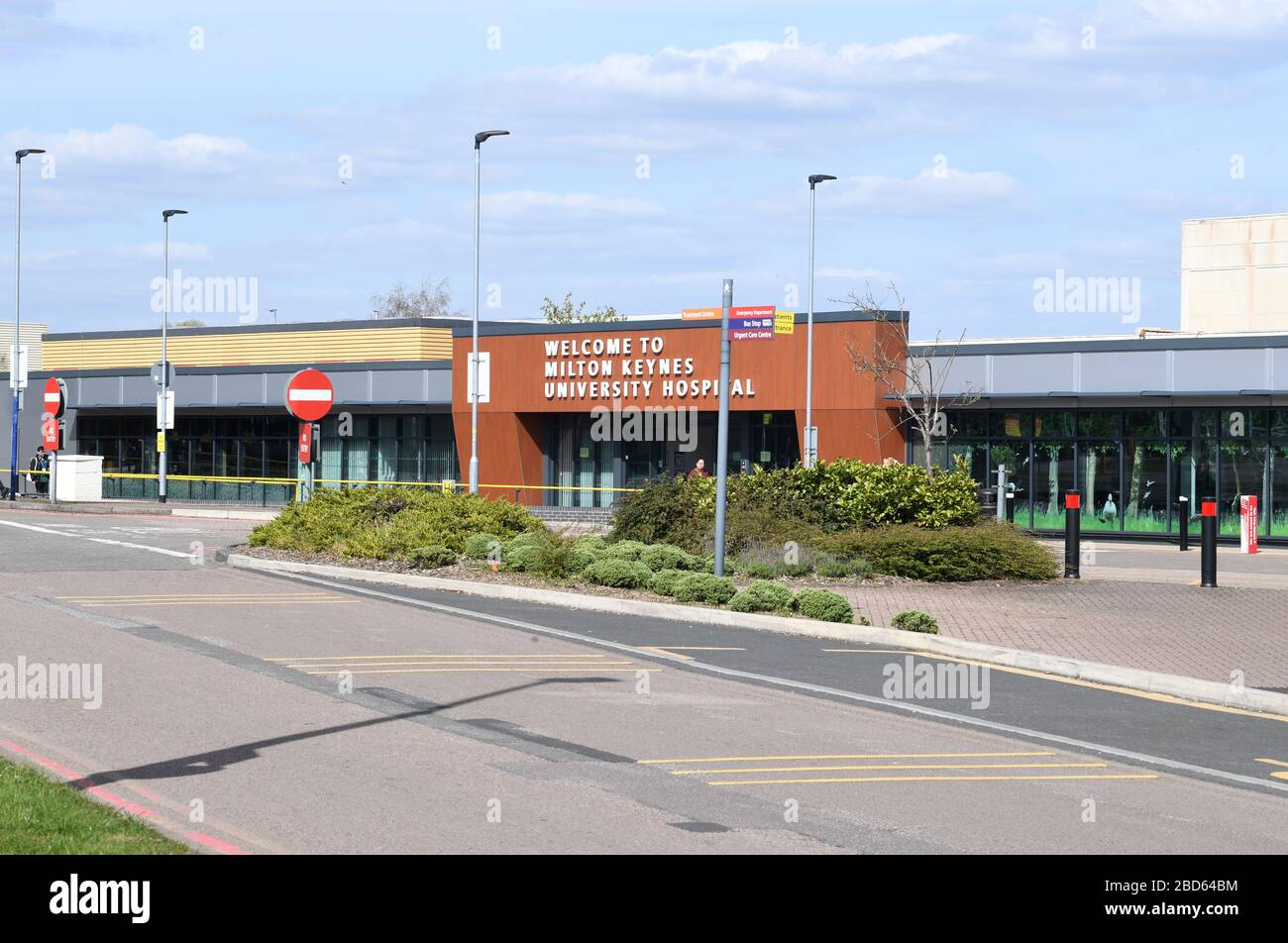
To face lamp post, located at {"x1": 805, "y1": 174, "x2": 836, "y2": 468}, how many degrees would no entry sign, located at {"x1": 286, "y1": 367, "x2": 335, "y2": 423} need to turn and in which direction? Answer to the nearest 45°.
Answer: approximately 135° to its left

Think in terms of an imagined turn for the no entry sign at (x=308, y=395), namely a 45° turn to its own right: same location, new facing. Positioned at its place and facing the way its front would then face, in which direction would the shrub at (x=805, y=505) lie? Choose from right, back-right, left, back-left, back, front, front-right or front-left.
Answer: left

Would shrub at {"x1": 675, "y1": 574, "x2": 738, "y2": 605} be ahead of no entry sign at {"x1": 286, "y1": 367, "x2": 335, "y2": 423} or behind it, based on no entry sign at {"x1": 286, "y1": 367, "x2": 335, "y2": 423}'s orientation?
ahead

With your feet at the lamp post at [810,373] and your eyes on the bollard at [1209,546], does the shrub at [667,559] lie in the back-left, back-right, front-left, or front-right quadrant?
front-right

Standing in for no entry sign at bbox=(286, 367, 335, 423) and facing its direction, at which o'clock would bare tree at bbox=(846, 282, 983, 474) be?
The bare tree is roughly at 10 o'clock from the no entry sign.

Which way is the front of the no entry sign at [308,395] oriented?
toward the camera

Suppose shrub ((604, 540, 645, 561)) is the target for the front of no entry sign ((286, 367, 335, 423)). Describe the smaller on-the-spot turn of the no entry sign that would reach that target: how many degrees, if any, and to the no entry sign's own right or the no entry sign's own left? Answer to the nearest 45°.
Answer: approximately 45° to the no entry sign's own left

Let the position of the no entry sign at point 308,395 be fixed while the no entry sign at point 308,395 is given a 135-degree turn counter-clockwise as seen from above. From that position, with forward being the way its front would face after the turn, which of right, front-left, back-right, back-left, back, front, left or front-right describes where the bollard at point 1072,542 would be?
right

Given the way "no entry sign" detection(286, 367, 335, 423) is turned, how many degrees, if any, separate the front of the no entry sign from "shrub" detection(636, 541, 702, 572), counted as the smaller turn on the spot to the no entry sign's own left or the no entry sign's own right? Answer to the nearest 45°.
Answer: approximately 45° to the no entry sign's own left

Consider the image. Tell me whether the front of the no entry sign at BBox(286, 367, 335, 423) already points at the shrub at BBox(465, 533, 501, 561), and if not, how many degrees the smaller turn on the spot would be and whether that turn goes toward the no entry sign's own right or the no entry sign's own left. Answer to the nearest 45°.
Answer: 0° — it already faces it

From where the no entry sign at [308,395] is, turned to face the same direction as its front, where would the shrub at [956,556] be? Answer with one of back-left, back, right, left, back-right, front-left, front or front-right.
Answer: front-left

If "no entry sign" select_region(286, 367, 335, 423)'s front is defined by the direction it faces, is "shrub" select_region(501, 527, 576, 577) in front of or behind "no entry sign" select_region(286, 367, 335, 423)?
in front

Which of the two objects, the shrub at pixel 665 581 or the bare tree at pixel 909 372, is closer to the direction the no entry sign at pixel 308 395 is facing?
the shrub

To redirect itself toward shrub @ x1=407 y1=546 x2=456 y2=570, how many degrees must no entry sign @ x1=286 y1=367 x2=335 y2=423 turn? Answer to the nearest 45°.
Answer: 0° — it already faces it

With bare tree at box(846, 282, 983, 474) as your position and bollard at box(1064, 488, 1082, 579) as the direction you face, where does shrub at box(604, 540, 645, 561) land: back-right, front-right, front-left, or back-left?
front-right
